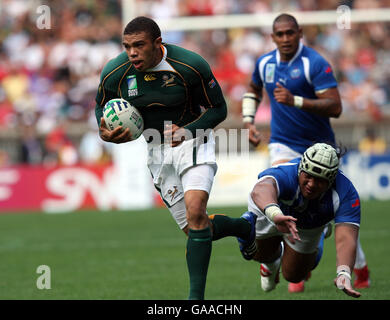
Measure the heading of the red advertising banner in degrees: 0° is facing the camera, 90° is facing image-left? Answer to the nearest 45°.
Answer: approximately 0°

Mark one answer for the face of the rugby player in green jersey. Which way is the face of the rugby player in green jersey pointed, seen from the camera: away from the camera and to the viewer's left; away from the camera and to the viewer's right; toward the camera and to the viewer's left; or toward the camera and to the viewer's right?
toward the camera and to the viewer's left

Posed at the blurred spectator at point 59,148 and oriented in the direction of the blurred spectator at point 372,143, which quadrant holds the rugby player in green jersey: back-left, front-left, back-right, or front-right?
front-right

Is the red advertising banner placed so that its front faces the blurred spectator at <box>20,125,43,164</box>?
no

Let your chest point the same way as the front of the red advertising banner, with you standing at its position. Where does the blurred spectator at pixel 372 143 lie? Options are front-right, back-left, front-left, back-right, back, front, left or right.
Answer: left

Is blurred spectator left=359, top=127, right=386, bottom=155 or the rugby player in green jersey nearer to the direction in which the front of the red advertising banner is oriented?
the rugby player in green jersey

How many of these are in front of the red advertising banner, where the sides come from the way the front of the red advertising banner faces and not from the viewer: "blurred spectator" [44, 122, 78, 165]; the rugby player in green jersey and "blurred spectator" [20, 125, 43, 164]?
1

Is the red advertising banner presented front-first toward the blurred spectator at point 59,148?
no

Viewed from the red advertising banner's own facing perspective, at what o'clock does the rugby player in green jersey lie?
The rugby player in green jersey is roughly at 12 o'clock from the red advertising banner.
